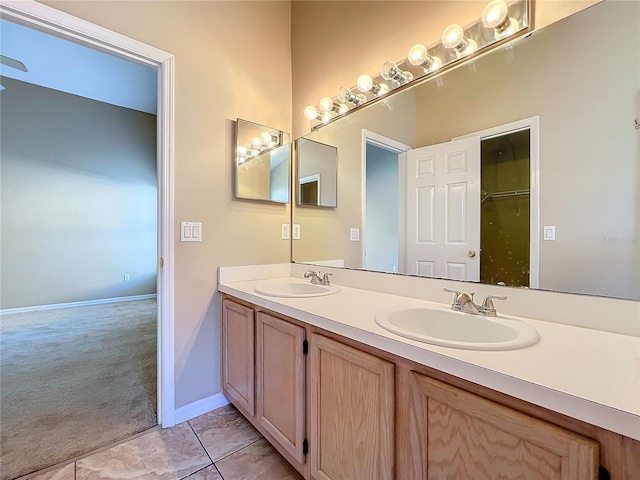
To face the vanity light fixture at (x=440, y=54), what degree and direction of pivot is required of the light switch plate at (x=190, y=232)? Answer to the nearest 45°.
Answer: approximately 45° to its left

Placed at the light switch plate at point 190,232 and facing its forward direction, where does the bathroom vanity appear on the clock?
The bathroom vanity is roughly at 11 o'clock from the light switch plate.

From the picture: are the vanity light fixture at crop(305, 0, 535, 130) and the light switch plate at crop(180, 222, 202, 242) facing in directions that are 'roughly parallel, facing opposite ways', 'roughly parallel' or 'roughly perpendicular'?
roughly perpendicular

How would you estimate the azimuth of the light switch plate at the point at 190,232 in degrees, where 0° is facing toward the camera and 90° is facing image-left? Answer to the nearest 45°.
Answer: approximately 0°

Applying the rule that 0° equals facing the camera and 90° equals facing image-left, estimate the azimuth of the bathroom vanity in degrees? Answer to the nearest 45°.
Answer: approximately 45°

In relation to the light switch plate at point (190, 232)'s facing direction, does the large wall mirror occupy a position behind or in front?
in front
